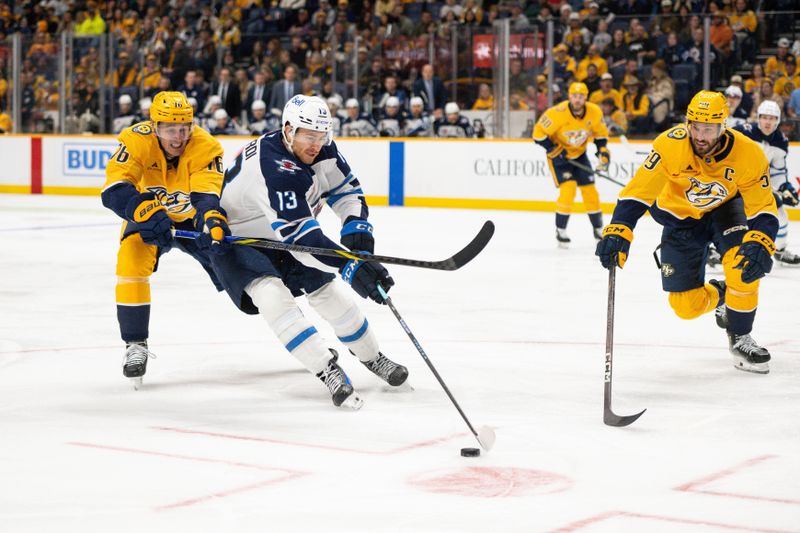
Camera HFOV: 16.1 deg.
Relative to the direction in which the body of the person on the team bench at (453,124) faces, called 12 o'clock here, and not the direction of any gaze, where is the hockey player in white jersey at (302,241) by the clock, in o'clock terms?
The hockey player in white jersey is roughly at 12 o'clock from the person on the team bench.

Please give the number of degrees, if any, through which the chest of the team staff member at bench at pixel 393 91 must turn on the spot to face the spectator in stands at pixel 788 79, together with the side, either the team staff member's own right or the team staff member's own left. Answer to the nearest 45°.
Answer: approximately 45° to the team staff member's own left

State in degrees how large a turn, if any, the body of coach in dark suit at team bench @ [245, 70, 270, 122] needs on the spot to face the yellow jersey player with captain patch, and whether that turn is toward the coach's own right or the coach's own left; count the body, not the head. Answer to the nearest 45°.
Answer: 0° — they already face them
